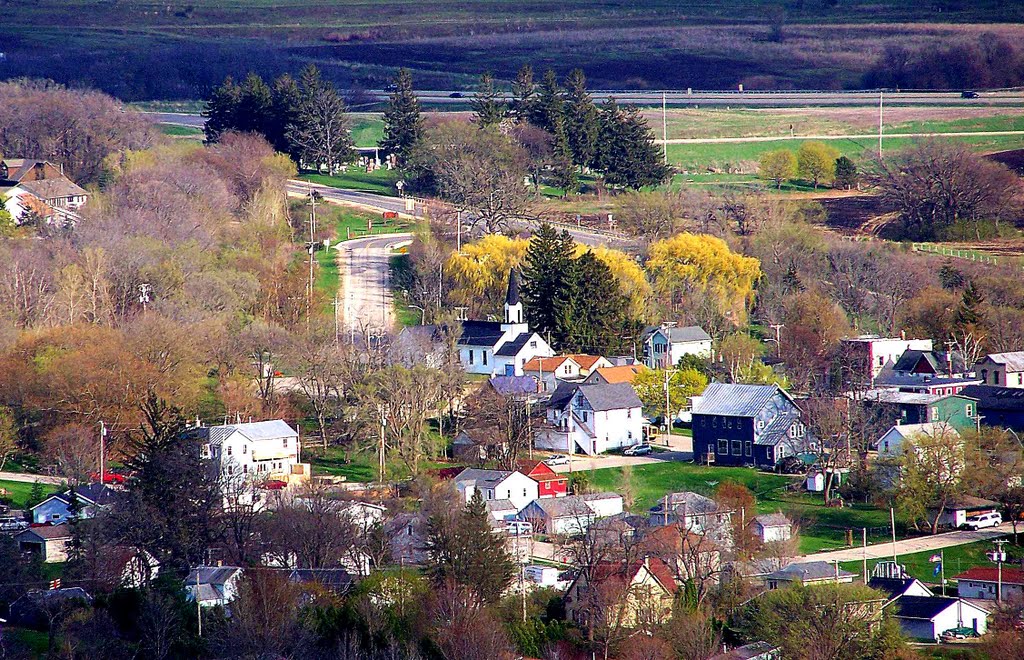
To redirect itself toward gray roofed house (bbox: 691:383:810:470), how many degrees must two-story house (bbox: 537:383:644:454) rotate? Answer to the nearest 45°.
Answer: approximately 90° to its left

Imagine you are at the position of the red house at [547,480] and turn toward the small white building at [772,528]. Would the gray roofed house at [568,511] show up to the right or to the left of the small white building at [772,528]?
right

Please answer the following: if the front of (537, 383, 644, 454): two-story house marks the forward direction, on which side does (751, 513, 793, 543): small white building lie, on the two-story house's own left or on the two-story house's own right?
on the two-story house's own left

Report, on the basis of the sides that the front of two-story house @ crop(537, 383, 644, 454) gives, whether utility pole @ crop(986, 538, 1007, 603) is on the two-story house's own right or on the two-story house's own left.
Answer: on the two-story house's own left

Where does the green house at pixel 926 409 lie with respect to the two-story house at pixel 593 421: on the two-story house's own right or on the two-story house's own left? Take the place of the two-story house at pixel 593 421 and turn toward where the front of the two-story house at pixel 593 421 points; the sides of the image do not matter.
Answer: on the two-story house's own left

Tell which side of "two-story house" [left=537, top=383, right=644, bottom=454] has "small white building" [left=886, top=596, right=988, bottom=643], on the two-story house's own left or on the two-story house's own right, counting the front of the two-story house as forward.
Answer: on the two-story house's own left

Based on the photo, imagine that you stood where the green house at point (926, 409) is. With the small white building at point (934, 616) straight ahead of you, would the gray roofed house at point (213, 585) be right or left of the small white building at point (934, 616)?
right

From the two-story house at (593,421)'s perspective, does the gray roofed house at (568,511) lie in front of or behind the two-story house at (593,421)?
in front

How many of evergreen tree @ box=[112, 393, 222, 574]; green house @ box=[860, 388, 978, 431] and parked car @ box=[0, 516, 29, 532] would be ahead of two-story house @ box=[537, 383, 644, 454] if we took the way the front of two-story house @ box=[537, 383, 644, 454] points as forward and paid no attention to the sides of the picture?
2

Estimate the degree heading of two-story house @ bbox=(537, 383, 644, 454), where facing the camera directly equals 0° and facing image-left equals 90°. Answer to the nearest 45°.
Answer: approximately 45°
